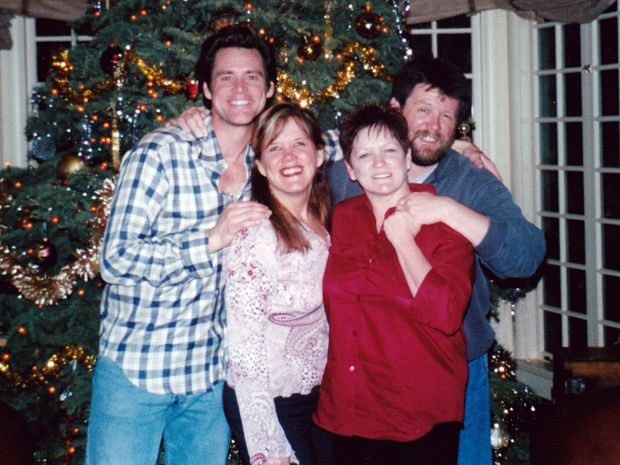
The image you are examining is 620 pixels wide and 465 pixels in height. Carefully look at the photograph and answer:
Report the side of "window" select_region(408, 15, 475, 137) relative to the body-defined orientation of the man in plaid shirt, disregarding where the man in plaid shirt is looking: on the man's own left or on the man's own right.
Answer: on the man's own left

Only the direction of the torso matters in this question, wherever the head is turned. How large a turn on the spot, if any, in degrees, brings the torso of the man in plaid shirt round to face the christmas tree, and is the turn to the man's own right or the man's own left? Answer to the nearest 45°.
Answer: approximately 135° to the man's own left

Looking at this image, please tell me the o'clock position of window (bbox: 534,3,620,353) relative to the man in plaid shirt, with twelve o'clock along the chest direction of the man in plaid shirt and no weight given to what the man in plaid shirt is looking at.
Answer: The window is roughly at 9 o'clock from the man in plaid shirt.

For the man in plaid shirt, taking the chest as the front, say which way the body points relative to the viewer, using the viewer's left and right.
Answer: facing the viewer and to the right of the viewer
